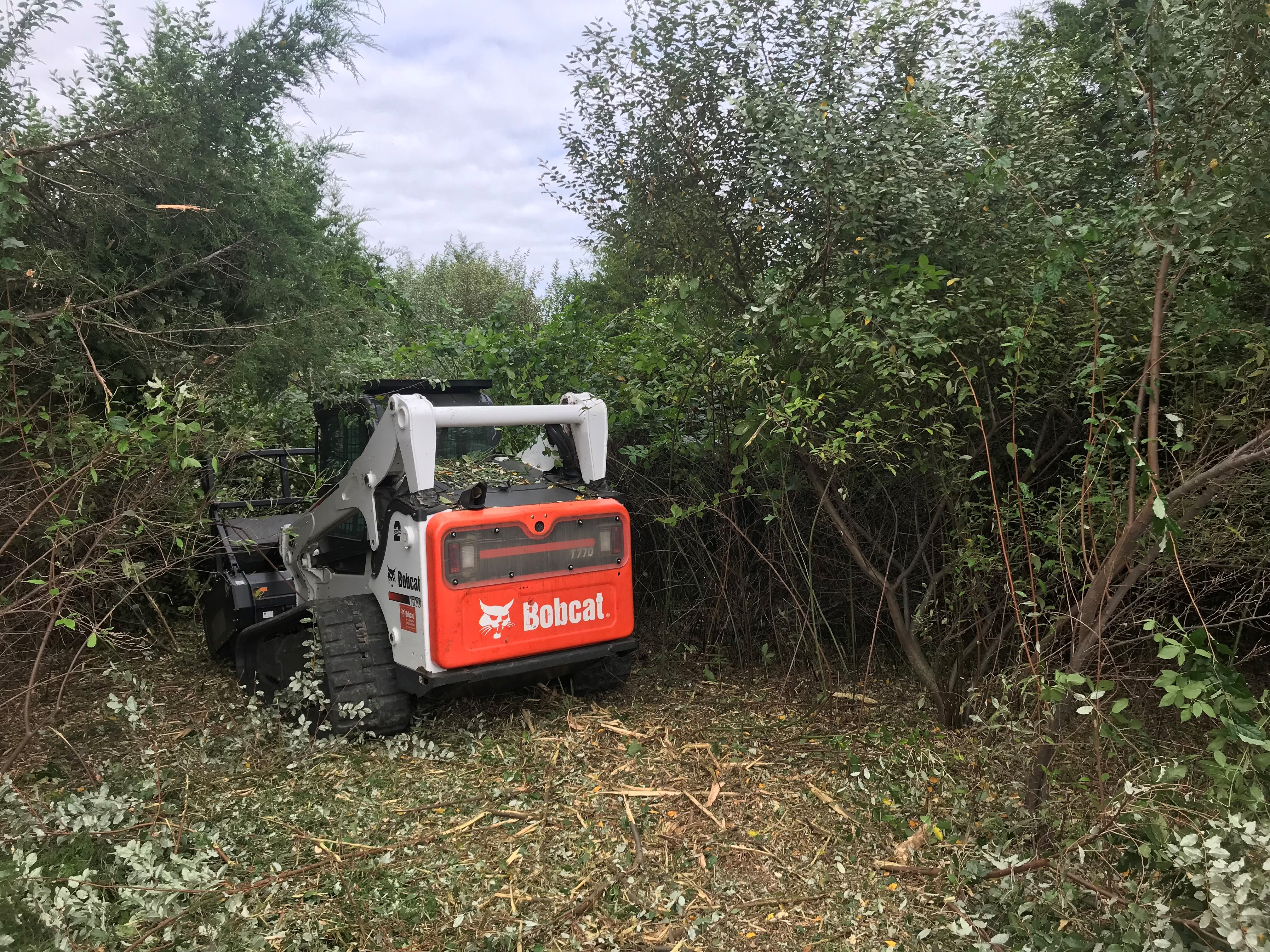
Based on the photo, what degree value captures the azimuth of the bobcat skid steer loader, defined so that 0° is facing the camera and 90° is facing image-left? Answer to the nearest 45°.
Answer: approximately 135°
